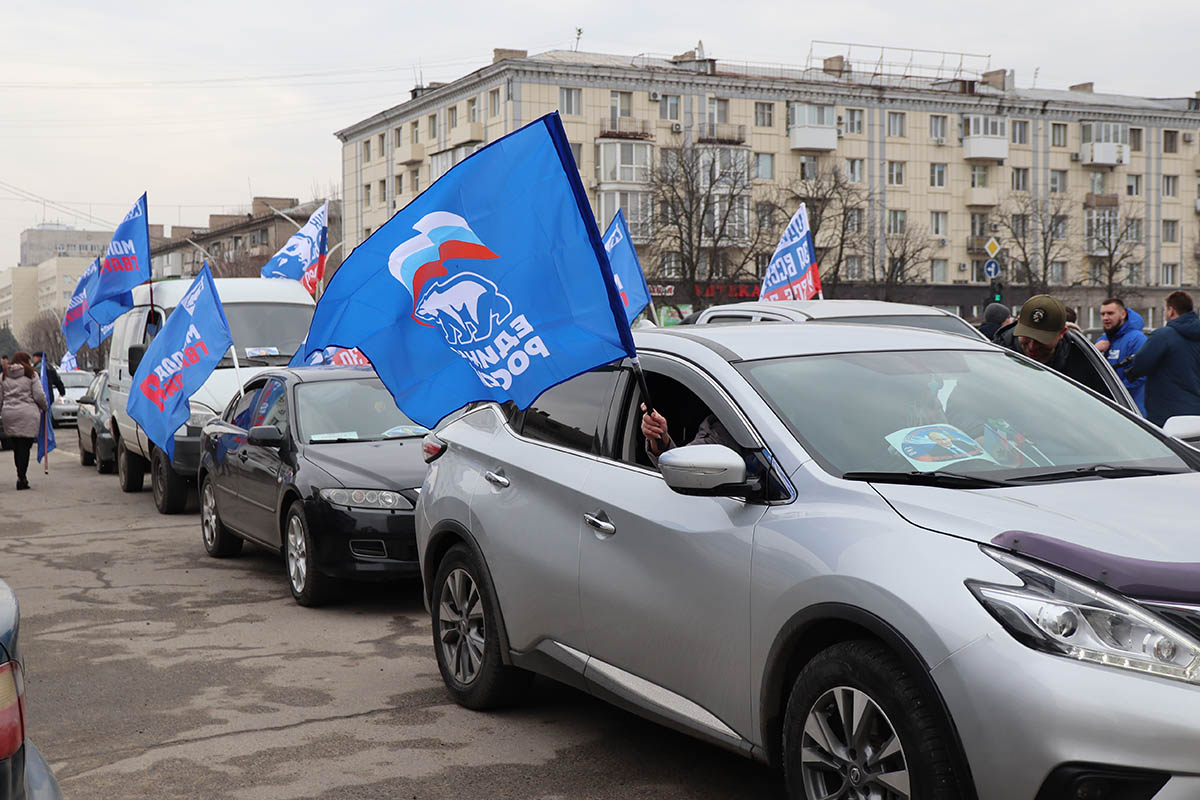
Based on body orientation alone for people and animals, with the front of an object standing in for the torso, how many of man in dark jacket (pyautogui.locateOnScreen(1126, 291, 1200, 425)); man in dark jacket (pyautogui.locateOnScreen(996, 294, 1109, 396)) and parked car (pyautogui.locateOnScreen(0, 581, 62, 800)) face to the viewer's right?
0

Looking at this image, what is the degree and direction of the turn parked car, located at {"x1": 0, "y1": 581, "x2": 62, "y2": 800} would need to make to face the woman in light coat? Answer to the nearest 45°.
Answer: approximately 45° to its right

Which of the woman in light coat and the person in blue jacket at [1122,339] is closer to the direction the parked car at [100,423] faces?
the person in blue jacket

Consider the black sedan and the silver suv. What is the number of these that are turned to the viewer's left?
0

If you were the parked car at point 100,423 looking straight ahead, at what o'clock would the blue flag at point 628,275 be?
The blue flag is roughly at 12 o'clock from the parked car.

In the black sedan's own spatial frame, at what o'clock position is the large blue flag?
The large blue flag is roughly at 1 o'clock from the black sedan.

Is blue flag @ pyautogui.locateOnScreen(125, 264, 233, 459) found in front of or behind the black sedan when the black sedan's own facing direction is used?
behind

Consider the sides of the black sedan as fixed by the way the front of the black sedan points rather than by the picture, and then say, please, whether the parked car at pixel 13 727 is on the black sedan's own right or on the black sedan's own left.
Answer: on the black sedan's own right

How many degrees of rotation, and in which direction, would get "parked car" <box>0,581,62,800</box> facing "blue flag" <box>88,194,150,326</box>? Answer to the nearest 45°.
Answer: approximately 45° to its right

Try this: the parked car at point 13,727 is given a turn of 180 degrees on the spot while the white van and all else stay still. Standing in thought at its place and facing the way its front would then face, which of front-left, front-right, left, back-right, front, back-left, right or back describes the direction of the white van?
back-left

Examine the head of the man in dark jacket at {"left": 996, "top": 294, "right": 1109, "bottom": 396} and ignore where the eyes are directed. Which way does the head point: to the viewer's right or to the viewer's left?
to the viewer's left

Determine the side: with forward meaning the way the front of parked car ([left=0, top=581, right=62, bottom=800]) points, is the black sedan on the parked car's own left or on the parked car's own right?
on the parked car's own right

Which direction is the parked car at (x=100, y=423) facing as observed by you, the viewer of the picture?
facing the viewer and to the right of the viewer

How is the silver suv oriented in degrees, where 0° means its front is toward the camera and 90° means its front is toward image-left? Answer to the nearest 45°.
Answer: approximately 315°

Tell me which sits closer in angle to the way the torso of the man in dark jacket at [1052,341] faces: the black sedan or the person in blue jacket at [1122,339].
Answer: the black sedan

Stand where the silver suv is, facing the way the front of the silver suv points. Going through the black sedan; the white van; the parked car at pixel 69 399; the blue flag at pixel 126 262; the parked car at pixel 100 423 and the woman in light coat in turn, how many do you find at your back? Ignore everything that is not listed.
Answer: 6

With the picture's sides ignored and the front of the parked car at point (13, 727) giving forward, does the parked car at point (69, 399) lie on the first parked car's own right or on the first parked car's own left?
on the first parked car's own right

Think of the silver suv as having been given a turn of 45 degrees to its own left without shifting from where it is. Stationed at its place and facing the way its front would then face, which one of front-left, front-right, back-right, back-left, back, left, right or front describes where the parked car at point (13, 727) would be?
back-right

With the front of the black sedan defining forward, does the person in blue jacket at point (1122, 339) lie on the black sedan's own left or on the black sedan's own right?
on the black sedan's own left
